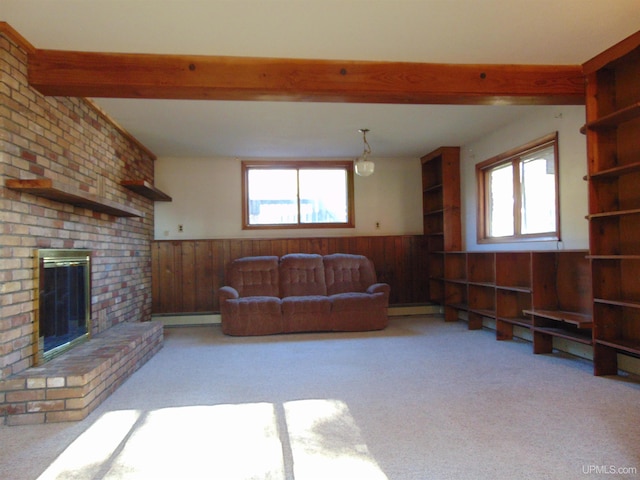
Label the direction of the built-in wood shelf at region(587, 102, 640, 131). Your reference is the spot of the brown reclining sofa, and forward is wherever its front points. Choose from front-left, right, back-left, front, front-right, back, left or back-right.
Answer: front-left

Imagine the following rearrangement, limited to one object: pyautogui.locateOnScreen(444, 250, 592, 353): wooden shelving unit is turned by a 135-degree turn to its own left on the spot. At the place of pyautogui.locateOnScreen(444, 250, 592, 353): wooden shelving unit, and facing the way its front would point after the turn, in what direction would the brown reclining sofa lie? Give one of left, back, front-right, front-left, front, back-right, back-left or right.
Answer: back

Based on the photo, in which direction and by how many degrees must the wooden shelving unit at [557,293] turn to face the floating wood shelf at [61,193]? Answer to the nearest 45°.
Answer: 0° — it already faces it

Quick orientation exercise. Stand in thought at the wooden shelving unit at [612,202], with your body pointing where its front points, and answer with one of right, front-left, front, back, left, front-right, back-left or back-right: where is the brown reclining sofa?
front-right

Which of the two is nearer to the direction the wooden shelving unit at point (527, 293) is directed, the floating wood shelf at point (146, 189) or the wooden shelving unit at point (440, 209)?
the floating wood shelf

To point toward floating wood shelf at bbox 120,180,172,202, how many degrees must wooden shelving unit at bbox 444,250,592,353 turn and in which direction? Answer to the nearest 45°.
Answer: approximately 45° to its right

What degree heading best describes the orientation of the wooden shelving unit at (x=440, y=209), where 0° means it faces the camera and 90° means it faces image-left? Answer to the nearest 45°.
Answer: approximately 45°

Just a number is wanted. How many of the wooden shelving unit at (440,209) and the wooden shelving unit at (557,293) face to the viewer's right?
0

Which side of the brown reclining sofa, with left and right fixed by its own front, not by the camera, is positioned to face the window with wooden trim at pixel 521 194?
left

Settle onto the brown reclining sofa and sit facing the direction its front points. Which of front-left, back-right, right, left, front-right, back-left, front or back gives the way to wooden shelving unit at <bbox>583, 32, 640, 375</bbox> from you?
front-left

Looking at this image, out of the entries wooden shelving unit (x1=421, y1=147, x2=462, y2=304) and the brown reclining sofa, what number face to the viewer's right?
0

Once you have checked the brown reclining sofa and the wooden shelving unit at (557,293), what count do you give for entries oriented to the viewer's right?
0

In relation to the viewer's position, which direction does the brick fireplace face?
facing the viewer and to the right of the viewer

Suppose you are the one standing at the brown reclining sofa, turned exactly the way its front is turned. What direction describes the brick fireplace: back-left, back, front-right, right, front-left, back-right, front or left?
front-right

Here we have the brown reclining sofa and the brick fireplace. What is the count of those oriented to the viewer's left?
0

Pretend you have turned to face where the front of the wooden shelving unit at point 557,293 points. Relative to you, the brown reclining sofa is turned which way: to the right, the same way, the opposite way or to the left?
to the left

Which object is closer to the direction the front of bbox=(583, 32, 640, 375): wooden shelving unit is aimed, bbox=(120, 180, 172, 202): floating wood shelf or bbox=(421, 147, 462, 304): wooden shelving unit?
the floating wood shelf

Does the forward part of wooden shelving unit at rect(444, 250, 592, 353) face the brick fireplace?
yes

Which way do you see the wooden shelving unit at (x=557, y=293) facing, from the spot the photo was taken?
facing the viewer and to the left of the viewer

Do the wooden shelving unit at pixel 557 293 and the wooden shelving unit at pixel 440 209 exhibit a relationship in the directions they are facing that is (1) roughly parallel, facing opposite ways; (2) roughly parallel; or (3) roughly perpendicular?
roughly parallel

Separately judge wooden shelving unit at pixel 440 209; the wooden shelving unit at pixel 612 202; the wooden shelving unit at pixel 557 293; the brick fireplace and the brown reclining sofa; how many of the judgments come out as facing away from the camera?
0

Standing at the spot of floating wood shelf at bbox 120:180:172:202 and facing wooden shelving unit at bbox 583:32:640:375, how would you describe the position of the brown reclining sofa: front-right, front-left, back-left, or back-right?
front-left
